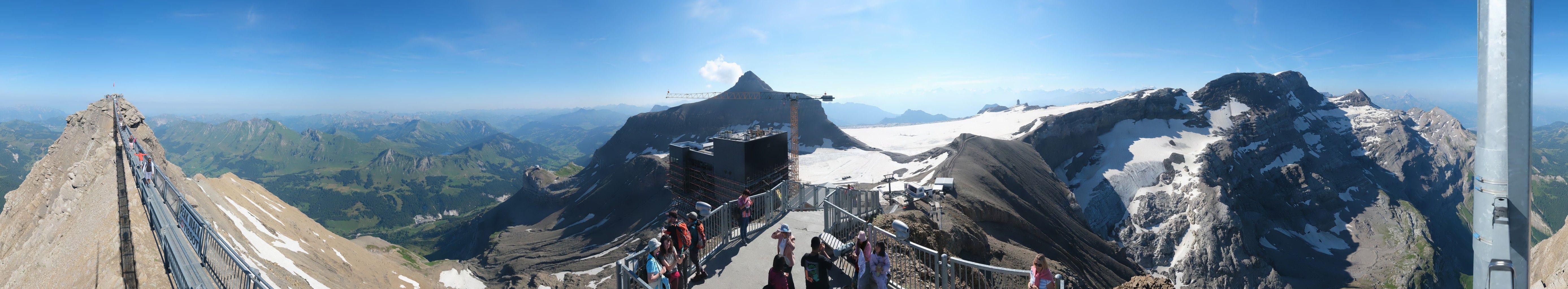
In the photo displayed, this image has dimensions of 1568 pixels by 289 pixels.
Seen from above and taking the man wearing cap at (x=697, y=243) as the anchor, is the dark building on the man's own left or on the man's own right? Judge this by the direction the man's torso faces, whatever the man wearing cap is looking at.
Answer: on the man's own right

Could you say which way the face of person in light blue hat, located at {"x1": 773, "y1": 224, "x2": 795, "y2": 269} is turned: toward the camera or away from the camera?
toward the camera
